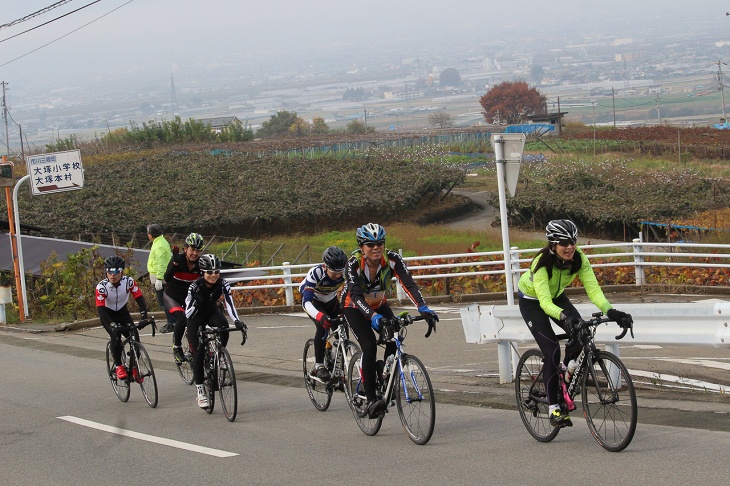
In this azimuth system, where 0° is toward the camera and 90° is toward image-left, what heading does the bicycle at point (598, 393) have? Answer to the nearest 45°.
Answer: approximately 315°

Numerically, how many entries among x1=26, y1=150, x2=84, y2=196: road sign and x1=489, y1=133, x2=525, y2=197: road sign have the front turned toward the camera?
1

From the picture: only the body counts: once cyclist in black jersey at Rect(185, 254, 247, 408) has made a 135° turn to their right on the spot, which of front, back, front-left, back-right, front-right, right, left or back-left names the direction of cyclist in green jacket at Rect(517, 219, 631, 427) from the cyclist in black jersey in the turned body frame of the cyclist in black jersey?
back-left

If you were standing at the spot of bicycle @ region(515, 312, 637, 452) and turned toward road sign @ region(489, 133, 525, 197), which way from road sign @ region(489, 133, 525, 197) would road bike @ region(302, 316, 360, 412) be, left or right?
left

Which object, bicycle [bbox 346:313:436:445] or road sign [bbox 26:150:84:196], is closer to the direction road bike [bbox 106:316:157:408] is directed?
the bicycle

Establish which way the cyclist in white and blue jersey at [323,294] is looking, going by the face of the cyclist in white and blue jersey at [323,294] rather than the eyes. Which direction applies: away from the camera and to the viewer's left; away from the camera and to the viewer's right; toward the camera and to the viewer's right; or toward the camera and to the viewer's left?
toward the camera and to the viewer's right

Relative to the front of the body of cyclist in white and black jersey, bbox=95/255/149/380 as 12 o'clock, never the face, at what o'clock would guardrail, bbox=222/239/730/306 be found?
The guardrail is roughly at 9 o'clock from the cyclist in white and black jersey.

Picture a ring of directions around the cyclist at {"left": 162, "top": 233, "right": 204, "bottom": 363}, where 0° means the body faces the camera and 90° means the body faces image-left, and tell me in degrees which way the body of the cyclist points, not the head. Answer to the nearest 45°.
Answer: approximately 315°

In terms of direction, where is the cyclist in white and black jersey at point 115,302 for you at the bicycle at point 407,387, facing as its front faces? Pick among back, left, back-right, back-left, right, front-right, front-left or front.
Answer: back

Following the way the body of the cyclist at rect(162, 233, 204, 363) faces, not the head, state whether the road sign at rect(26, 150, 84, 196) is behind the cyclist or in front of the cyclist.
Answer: behind

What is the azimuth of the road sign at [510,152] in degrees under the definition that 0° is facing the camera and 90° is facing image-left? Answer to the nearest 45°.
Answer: approximately 225°
